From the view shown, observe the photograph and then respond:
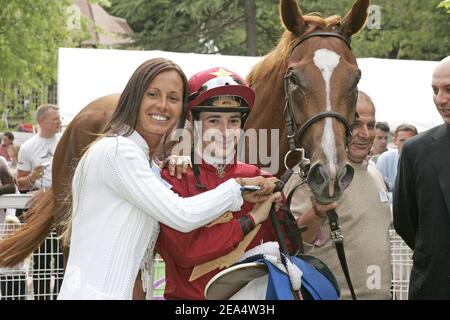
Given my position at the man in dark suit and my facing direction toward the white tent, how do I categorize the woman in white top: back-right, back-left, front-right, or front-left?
back-left

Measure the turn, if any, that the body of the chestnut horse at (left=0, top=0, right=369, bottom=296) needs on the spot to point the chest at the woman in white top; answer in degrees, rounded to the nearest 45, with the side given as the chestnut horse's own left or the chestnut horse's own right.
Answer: approximately 90° to the chestnut horse's own right

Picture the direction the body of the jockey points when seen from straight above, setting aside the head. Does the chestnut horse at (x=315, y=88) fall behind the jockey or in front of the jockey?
behind

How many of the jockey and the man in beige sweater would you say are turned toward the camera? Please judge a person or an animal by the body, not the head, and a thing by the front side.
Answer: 2

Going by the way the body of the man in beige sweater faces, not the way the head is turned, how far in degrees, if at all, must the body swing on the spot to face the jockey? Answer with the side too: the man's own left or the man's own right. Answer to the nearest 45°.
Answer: approximately 45° to the man's own right

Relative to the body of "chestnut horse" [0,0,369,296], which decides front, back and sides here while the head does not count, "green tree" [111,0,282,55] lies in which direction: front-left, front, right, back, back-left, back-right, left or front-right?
back-left
